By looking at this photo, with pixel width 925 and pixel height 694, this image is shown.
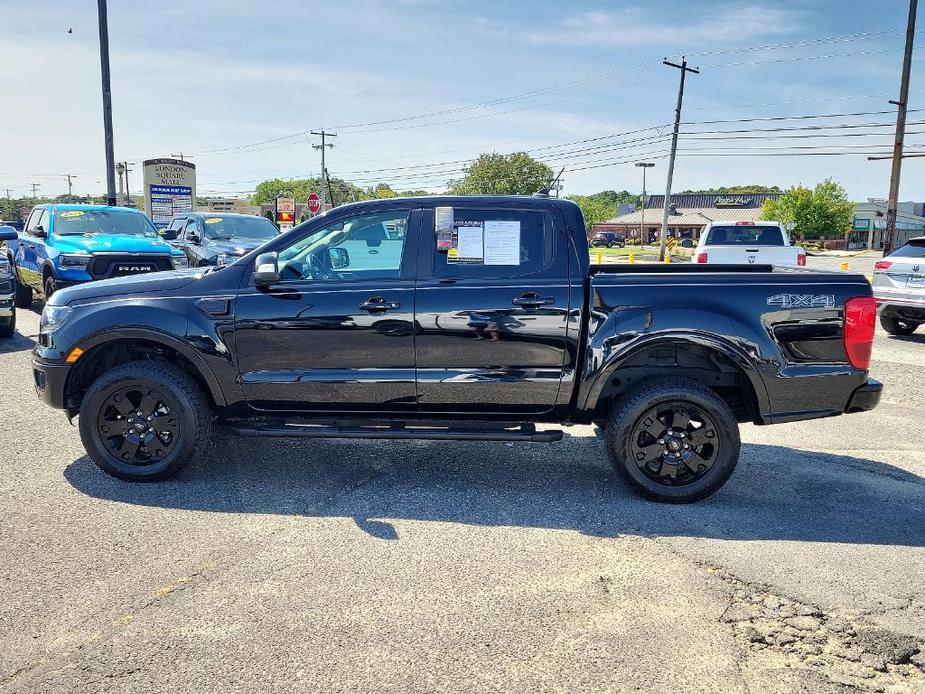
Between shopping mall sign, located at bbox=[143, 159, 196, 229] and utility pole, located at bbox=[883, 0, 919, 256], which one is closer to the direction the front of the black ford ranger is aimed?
the shopping mall sign

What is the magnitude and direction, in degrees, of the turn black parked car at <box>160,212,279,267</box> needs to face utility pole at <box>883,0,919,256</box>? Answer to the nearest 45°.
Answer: approximately 45° to its left

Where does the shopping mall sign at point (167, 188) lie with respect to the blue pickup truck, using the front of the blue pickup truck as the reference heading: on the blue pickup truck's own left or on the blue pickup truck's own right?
on the blue pickup truck's own left

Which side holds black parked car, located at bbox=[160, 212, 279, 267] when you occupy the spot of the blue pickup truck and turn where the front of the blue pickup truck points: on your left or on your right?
on your left

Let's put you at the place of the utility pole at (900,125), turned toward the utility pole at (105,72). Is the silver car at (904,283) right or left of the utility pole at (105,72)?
left

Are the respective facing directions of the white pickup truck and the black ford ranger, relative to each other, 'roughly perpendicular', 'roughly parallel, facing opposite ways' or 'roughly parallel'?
roughly perpendicular

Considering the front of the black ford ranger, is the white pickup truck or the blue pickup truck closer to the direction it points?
the blue pickup truck

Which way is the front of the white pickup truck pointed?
away from the camera

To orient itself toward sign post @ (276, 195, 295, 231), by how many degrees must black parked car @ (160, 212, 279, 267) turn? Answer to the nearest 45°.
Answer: approximately 135° to its left

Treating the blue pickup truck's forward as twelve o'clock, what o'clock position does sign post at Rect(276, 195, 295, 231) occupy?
The sign post is roughly at 8 o'clock from the blue pickup truck.

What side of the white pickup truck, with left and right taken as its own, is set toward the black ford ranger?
back

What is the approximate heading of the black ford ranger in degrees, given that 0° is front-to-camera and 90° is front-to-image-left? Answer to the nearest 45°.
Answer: approximately 90°
